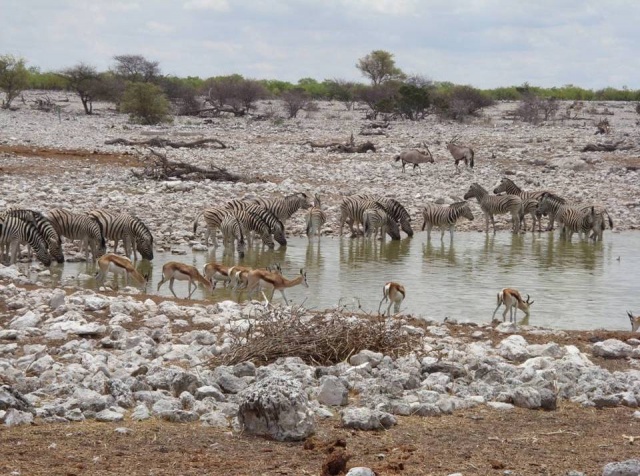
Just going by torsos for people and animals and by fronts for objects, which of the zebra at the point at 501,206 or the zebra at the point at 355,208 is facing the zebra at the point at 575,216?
the zebra at the point at 355,208

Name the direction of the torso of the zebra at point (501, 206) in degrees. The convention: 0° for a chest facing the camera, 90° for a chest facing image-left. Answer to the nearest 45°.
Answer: approximately 90°

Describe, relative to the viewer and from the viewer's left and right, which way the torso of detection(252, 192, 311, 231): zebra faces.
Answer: facing to the right of the viewer

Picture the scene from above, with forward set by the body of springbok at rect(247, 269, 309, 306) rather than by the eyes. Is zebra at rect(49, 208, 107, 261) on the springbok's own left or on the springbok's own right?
on the springbok's own left

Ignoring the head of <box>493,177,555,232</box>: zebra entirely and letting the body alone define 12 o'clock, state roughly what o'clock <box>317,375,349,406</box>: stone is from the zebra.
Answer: The stone is roughly at 9 o'clock from the zebra.

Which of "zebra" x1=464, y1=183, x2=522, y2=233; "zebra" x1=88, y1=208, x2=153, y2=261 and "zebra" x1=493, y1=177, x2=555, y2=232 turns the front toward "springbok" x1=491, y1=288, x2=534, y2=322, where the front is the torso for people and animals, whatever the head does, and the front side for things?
"zebra" x1=88, y1=208, x2=153, y2=261

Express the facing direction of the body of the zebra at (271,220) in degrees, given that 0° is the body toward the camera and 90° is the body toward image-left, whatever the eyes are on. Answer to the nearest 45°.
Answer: approximately 270°

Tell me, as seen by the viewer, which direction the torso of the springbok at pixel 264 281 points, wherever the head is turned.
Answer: to the viewer's right

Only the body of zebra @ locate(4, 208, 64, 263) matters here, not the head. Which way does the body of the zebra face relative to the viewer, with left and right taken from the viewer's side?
facing to the right of the viewer

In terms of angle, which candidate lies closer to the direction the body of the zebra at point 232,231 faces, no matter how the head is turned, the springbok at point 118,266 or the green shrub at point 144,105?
the springbok

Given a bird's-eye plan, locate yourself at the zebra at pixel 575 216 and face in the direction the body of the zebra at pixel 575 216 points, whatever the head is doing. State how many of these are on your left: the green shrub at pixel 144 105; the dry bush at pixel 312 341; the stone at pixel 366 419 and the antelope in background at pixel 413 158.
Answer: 2

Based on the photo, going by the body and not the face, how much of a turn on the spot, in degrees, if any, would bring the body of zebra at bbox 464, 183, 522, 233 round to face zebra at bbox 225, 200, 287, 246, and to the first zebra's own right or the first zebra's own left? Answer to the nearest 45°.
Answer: approximately 45° to the first zebra's own left

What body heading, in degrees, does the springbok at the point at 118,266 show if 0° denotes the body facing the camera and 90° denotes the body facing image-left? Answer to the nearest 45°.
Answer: approximately 270°
